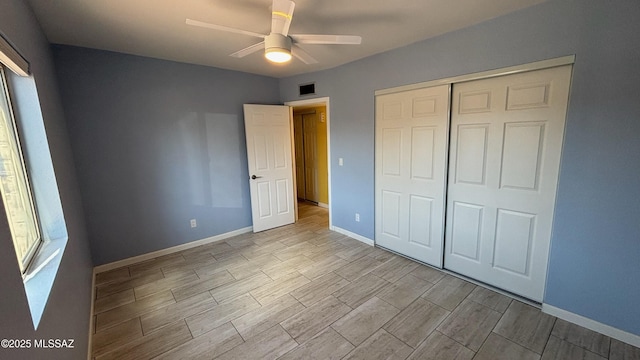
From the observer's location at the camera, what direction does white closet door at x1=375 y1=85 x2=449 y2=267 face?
facing the viewer and to the left of the viewer

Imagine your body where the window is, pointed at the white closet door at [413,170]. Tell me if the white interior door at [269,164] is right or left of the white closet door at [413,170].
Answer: left

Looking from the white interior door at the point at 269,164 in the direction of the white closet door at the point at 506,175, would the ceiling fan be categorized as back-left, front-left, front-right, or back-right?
front-right

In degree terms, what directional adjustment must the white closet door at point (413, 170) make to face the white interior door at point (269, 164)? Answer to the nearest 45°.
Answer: approximately 45° to its right

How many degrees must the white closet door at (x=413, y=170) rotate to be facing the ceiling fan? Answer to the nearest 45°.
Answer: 0° — it already faces it

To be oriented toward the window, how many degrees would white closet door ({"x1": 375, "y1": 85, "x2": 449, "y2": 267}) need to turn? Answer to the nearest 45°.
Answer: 0° — it already faces it

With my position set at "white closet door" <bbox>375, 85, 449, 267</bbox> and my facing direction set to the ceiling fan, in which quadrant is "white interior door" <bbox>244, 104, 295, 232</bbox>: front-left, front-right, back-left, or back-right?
front-right
